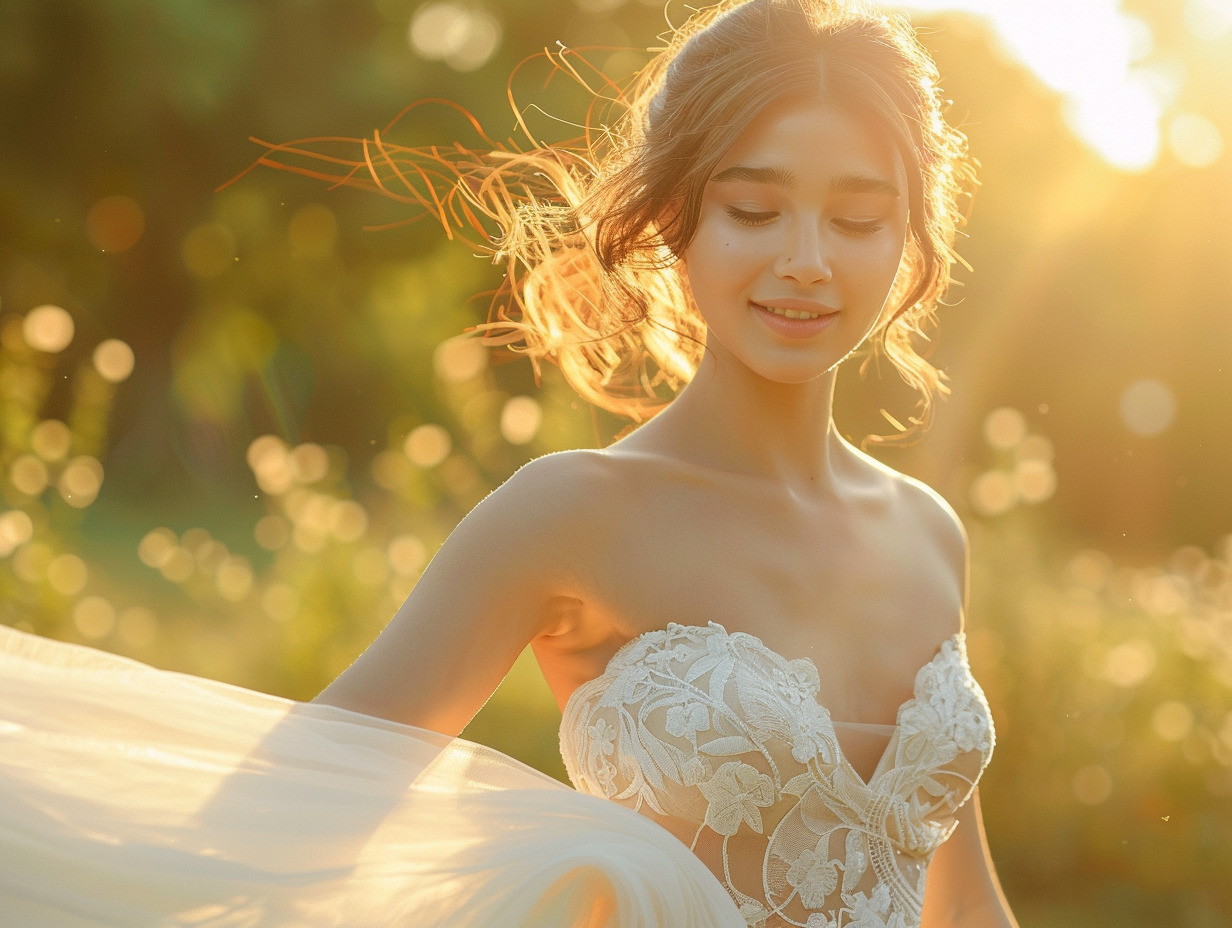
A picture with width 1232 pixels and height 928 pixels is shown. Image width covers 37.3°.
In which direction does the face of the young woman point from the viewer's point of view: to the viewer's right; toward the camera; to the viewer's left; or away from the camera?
toward the camera

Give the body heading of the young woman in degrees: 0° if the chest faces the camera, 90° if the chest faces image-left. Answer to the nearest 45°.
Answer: approximately 315°
